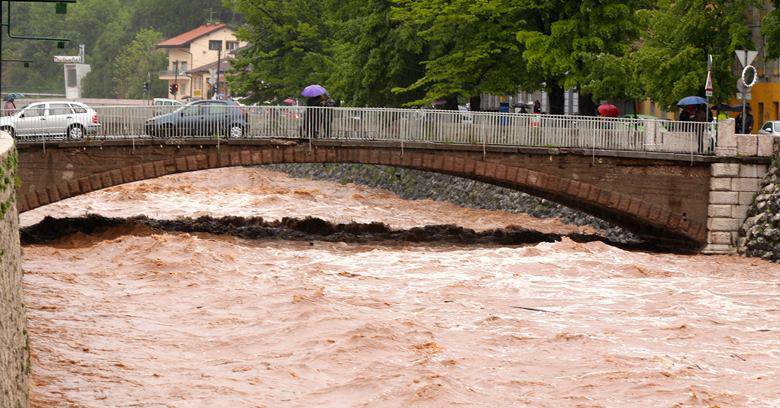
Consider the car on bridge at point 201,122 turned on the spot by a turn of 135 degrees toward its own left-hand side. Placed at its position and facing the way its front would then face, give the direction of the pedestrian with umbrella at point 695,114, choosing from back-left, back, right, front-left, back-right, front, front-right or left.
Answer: front-left

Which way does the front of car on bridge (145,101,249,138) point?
to the viewer's left

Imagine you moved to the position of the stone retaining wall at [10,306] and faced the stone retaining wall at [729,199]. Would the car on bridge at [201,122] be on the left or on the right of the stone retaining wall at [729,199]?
left

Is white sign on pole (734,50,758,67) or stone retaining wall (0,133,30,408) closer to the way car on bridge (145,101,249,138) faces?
the stone retaining wall

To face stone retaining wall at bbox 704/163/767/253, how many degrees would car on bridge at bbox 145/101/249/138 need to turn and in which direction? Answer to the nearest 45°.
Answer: approximately 180°

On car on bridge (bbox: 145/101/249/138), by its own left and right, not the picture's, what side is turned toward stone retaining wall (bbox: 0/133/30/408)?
left

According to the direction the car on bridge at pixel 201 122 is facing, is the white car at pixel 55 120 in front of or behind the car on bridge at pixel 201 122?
in front
